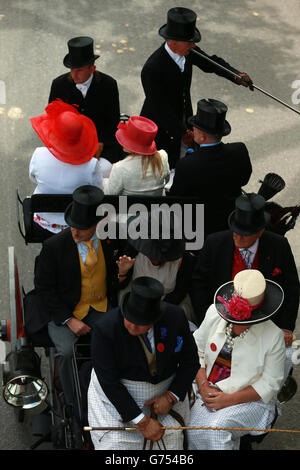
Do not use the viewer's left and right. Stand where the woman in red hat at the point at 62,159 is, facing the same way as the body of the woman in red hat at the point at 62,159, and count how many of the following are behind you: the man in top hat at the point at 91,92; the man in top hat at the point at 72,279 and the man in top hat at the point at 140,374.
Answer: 2

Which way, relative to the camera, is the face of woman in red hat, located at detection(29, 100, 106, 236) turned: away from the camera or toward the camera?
away from the camera

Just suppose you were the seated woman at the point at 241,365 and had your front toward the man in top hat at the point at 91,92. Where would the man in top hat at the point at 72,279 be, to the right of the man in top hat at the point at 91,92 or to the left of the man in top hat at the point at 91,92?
left

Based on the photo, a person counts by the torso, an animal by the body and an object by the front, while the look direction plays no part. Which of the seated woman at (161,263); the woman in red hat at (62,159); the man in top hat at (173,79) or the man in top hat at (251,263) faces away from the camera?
the woman in red hat

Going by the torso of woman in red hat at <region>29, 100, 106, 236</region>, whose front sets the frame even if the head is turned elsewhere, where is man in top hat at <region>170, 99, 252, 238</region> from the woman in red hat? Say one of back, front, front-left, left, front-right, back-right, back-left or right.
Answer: right

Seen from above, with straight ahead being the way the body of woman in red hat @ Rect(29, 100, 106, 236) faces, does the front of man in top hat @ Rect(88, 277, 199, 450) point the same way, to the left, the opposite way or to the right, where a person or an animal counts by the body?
the opposite way

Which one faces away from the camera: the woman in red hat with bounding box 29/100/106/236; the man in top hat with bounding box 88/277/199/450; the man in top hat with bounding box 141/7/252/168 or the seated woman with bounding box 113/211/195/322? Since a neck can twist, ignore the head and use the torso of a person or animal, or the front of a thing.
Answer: the woman in red hat

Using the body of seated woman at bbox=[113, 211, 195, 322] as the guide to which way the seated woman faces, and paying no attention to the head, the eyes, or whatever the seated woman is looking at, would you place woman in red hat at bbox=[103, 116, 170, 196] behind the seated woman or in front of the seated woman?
behind

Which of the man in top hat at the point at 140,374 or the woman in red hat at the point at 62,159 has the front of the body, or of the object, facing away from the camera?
the woman in red hat

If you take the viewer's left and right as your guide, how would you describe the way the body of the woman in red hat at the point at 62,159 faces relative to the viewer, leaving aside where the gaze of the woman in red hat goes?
facing away from the viewer
